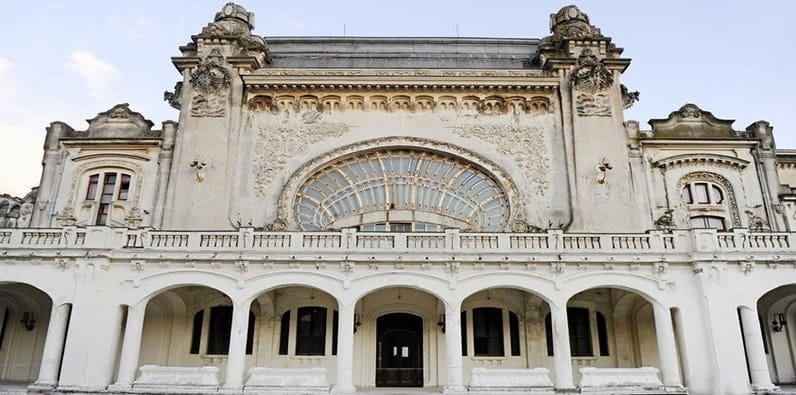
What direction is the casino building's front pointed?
toward the camera
